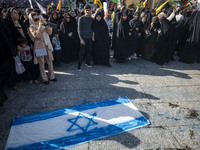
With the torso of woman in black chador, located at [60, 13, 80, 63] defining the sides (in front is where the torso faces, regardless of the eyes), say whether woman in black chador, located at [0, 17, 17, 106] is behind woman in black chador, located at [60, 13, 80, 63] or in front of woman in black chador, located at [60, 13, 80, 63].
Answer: in front

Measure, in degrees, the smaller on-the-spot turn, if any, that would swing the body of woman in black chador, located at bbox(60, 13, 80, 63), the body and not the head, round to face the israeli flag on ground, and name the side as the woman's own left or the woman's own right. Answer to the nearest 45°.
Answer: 0° — they already face it

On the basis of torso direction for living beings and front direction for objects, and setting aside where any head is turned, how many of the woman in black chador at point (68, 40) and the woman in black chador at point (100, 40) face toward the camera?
2

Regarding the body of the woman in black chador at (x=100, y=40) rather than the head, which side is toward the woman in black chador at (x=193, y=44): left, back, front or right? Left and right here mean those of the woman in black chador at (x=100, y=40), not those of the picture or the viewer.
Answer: left

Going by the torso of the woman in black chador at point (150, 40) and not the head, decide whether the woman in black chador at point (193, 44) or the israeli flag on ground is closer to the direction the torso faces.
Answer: the israeli flag on ground

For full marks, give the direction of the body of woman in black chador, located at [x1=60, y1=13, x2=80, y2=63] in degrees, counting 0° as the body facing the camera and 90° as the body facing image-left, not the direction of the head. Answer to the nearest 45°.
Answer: approximately 0°

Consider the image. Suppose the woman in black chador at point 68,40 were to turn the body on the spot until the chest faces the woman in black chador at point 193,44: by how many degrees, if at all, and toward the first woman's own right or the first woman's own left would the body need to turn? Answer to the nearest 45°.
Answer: approximately 90° to the first woman's own left

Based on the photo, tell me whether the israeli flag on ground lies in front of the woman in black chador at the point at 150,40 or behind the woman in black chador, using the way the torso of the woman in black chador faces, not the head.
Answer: in front

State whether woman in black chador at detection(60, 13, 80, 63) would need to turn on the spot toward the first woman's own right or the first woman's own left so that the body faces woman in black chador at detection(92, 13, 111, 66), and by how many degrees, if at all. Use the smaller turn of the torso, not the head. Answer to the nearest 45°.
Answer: approximately 45° to the first woman's own left
